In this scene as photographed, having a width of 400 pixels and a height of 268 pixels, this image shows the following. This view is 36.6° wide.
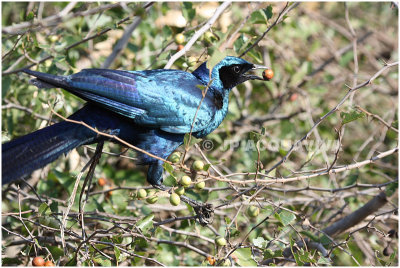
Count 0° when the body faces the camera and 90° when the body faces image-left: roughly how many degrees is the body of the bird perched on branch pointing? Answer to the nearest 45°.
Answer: approximately 270°
